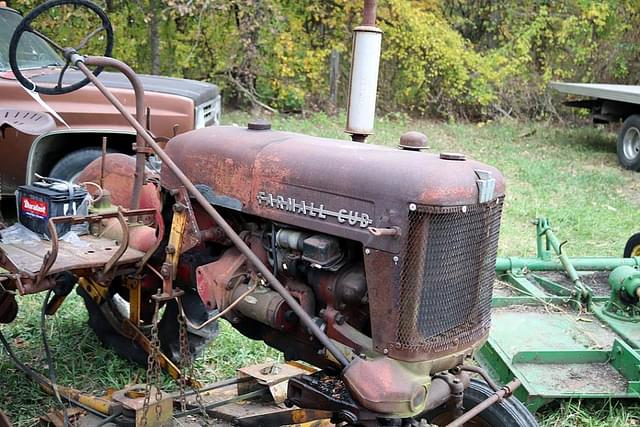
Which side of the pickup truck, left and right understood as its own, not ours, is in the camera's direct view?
right

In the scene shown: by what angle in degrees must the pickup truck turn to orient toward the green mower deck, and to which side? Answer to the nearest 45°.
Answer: approximately 45° to its right

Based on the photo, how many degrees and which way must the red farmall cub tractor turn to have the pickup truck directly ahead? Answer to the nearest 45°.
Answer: approximately 180°

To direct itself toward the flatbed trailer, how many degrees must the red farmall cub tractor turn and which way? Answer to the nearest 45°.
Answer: approximately 90° to its left

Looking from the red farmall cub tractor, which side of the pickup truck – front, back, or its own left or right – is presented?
right

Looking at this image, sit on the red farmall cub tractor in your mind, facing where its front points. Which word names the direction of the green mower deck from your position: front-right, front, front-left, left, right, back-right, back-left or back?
left

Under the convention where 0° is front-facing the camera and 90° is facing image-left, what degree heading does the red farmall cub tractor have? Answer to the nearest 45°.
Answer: approximately 315°

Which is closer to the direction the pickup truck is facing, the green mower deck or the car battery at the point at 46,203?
the green mower deck

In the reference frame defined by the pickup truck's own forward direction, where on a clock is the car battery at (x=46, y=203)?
The car battery is roughly at 3 o'clock from the pickup truck.

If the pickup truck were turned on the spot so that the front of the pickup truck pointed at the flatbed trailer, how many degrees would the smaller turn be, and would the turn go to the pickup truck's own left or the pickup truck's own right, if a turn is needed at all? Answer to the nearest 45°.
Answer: approximately 45° to the pickup truck's own left

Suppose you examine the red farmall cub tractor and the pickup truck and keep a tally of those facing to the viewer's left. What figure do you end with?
0

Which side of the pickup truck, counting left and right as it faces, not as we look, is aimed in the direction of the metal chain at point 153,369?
right
